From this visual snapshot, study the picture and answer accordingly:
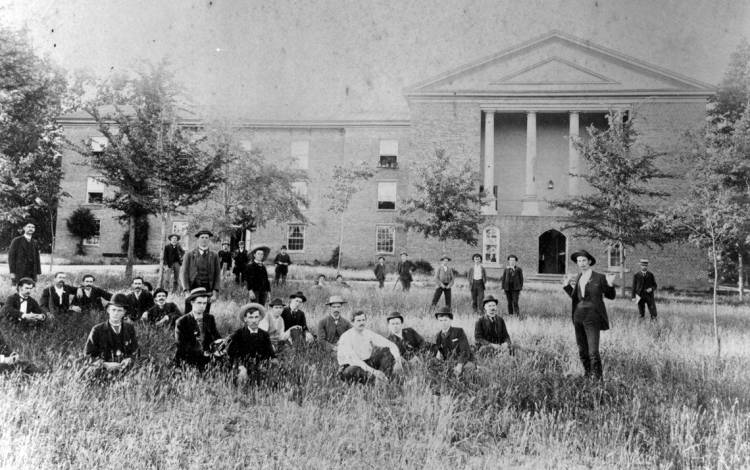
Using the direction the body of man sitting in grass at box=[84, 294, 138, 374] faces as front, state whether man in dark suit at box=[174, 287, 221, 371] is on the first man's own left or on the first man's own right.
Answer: on the first man's own left

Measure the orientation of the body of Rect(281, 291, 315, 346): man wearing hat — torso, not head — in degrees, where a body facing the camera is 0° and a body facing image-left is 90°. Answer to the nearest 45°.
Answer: approximately 0°

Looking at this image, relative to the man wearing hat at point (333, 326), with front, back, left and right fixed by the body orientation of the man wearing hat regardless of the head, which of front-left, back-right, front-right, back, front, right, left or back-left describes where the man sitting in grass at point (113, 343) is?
front-right

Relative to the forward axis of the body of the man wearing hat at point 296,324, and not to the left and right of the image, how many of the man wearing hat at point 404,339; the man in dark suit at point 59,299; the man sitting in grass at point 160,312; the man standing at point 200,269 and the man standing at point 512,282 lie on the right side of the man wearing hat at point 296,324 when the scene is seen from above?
3

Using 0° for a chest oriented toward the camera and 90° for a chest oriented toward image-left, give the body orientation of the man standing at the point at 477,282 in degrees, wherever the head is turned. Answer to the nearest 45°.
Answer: approximately 0°

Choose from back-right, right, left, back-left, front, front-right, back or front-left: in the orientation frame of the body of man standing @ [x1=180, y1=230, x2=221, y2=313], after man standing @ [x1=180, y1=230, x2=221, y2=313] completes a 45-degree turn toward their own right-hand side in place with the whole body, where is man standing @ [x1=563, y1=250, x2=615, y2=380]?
left

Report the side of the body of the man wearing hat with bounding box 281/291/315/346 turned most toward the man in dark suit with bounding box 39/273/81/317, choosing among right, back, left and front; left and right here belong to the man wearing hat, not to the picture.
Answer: right
